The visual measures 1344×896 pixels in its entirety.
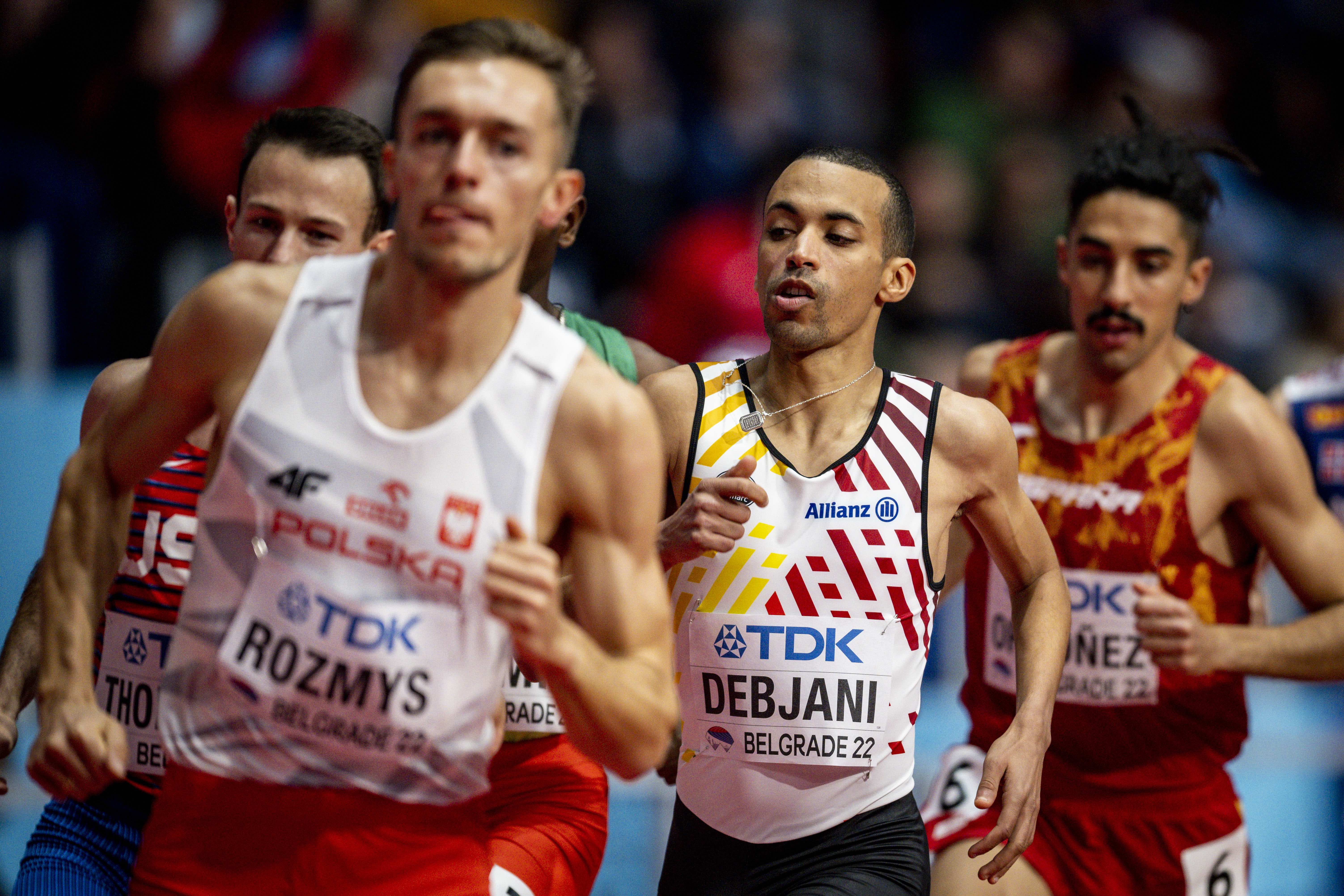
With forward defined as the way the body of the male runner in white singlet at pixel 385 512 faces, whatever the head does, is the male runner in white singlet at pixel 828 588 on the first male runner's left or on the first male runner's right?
on the first male runner's left

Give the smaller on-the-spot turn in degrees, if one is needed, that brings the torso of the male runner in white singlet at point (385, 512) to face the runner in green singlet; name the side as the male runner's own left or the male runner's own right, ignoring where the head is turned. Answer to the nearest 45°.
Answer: approximately 180°

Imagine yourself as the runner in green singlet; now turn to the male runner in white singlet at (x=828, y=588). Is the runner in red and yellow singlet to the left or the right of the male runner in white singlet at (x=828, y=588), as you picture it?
left

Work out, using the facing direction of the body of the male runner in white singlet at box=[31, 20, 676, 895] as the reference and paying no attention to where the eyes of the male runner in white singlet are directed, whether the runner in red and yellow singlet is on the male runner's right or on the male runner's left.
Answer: on the male runner's left

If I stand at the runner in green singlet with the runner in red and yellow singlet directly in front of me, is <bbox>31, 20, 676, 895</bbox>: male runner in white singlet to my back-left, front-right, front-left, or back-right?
back-right

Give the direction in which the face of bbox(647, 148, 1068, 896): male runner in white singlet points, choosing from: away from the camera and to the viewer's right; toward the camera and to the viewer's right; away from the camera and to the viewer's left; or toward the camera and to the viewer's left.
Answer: toward the camera and to the viewer's left
